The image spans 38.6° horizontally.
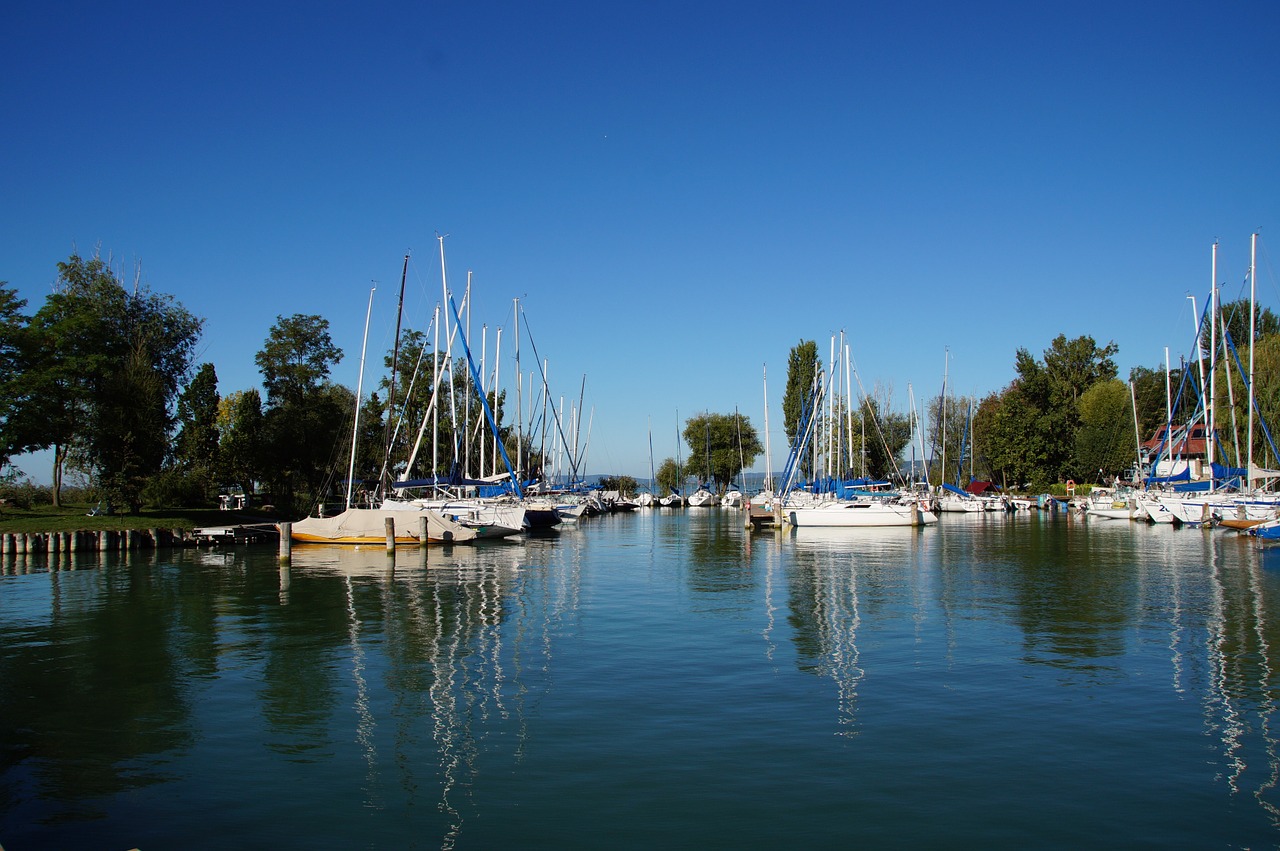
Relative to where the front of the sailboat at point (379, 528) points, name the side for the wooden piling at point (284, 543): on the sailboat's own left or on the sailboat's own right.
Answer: on the sailboat's own left

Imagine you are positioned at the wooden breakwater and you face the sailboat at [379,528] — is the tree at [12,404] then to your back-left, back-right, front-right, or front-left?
back-left

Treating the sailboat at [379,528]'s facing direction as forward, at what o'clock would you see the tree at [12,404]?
The tree is roughly at 1 o'clock from the sailboat.

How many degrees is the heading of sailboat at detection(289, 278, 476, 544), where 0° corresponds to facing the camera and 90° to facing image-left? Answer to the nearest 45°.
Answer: approximately 90°

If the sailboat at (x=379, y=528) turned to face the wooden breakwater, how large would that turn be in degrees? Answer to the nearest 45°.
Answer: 0° — it already faces it

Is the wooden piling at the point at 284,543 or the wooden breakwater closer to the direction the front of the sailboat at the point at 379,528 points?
the wooden breakwater
